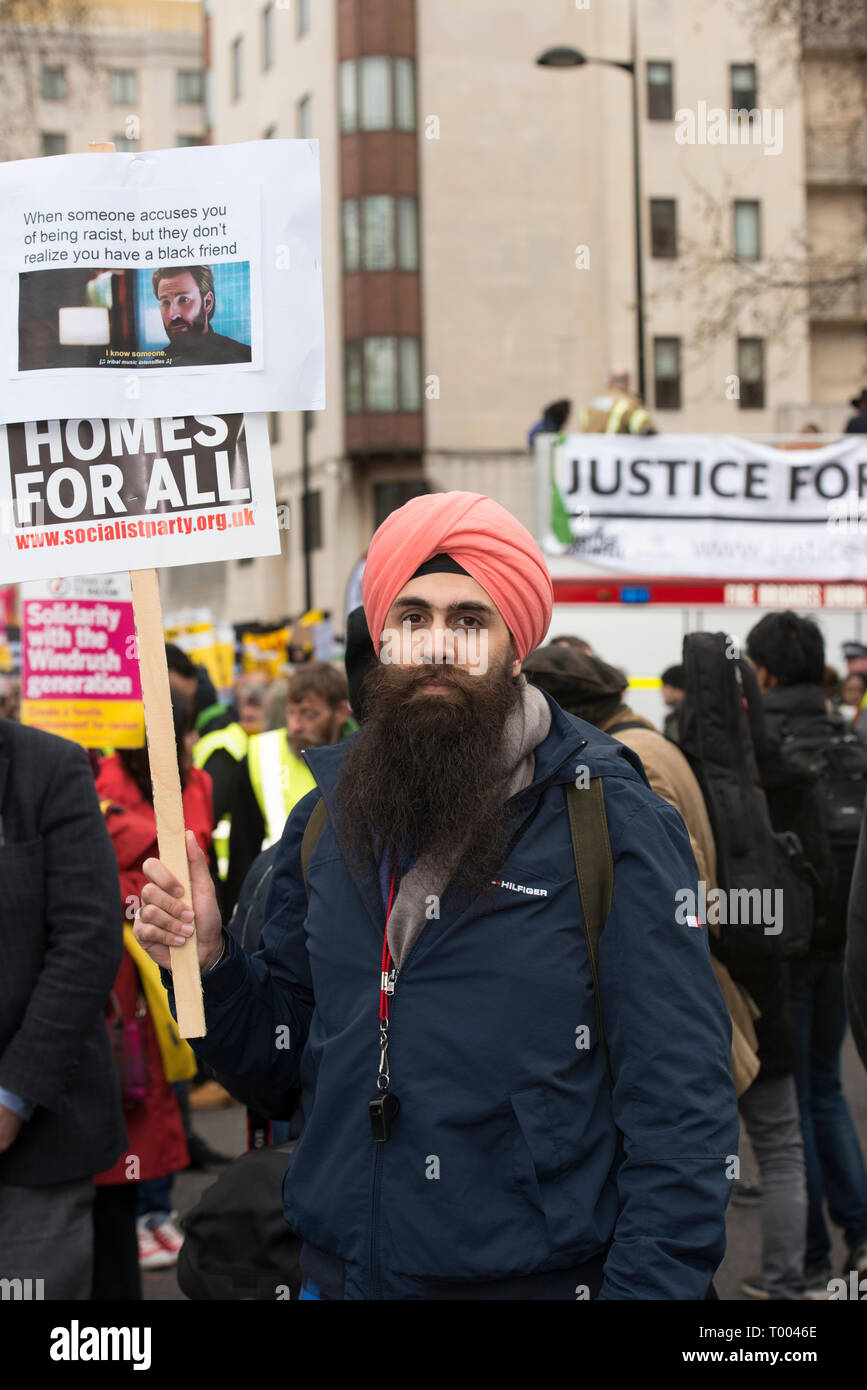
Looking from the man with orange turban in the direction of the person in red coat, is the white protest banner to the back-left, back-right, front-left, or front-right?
front-right

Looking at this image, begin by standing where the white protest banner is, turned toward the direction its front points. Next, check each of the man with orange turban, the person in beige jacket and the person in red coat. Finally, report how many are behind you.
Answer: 0

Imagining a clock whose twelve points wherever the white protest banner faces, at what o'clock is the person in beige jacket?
The person in beige jacket is roughly at 12 o'clock from the white protest banner.

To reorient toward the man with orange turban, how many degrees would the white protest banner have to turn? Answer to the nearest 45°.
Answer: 0° — it already faces them

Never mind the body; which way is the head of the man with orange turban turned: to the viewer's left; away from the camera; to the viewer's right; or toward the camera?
toward the camera

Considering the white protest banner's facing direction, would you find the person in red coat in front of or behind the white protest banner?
in front

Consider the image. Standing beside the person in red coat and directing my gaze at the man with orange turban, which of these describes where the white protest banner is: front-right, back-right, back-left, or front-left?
back-left

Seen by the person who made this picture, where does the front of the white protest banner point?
facing the viewer
